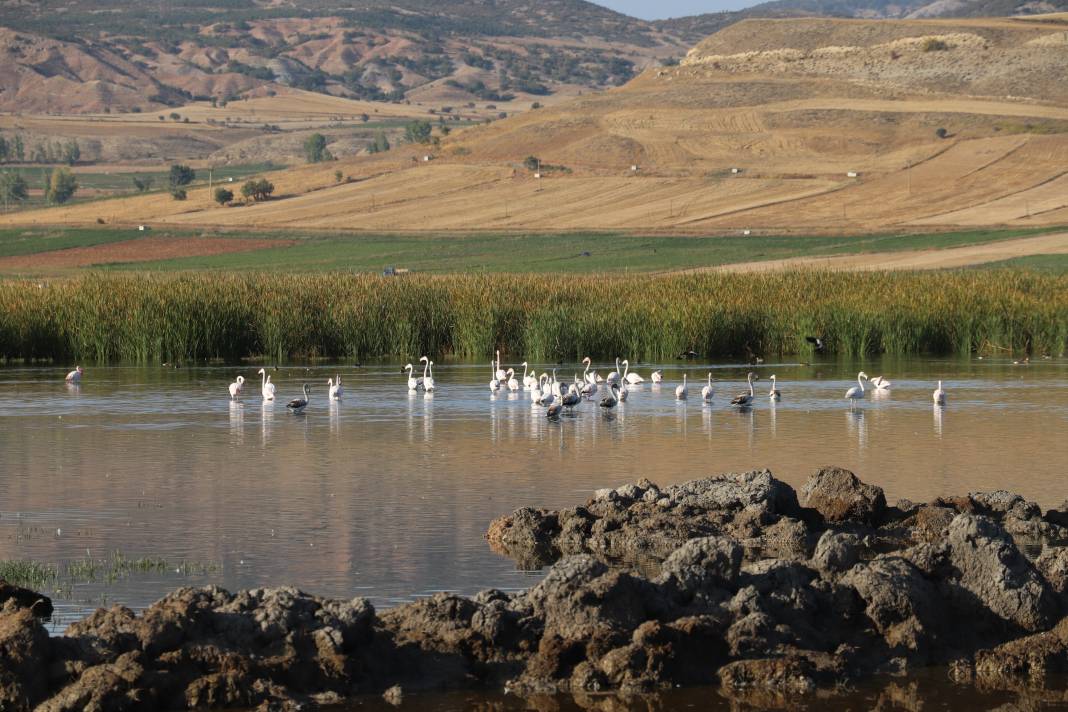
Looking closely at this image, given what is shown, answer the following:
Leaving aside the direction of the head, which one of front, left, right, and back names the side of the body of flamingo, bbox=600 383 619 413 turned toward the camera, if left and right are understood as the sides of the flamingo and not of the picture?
right

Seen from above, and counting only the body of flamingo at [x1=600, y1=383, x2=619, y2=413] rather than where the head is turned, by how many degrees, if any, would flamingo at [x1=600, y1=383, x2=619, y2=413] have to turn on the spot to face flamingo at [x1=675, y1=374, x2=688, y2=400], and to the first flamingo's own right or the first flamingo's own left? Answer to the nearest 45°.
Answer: approximately 45° to the first flamingo's own left

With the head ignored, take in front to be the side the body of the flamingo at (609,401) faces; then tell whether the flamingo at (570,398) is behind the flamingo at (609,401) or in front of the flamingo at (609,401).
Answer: behind
